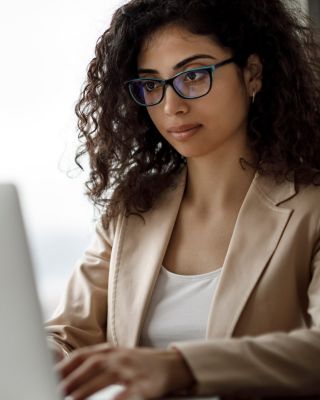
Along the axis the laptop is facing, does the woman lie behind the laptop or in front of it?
in front

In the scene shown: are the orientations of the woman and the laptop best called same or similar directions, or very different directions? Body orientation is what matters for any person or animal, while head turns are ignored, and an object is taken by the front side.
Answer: very different directions

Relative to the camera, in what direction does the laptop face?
facing away from the viewer and to the right of the viewer

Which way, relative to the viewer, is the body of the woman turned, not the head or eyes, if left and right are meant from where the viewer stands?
facing the viewer and to the left of the viewer

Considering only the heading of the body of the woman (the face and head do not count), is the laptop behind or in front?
in front
